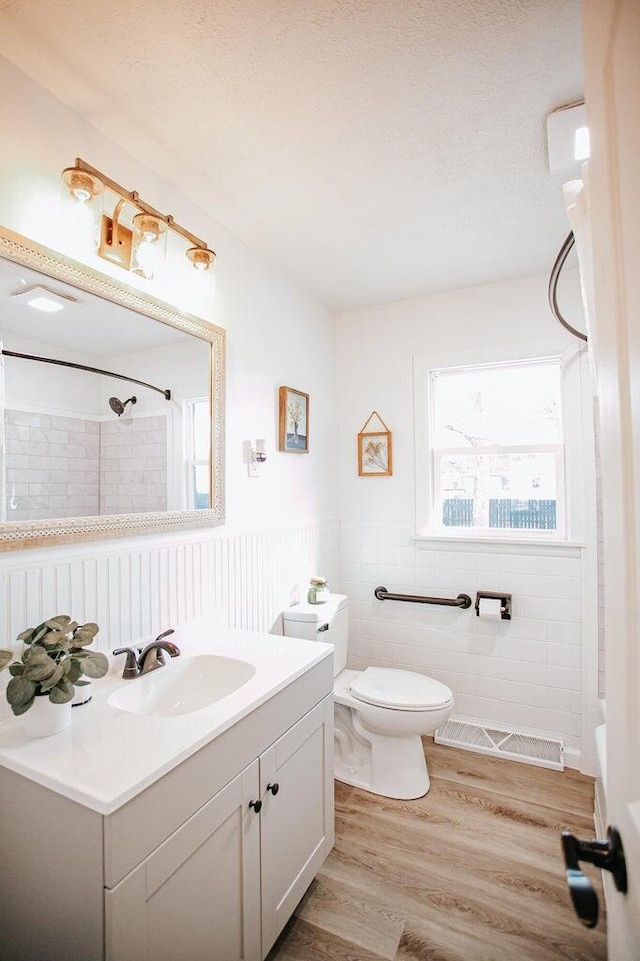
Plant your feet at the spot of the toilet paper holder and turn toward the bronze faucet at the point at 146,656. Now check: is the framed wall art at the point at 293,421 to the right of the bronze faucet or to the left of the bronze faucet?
right

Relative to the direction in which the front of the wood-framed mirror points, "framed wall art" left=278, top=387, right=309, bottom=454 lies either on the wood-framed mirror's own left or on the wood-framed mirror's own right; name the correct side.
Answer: on the wood-framed mirror's own left

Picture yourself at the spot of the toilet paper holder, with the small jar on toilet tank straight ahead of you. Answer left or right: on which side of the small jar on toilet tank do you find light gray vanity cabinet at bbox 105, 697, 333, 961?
left

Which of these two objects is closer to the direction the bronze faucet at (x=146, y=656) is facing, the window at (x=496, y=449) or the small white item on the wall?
the window

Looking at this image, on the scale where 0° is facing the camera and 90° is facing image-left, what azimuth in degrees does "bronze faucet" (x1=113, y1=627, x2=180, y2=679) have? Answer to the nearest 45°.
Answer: approximately 315°

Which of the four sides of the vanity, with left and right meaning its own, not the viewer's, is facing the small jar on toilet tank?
left

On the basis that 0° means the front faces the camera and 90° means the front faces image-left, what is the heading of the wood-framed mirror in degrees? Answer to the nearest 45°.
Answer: approximately 315°
